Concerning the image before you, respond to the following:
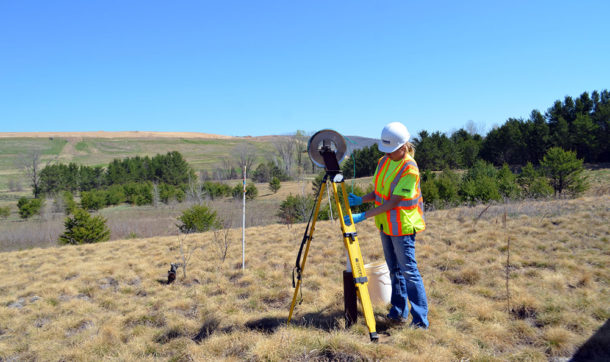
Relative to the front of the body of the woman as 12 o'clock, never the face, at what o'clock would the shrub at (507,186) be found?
The shrub is roughly at 5 o'clock from the woman.

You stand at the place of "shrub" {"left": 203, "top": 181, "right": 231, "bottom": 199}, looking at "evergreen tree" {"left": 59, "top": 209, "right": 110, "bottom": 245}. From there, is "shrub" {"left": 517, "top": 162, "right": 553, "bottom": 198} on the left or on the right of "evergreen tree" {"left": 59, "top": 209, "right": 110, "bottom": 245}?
left

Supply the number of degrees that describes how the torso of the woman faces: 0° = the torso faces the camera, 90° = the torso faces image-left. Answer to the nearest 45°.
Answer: approximately 45°

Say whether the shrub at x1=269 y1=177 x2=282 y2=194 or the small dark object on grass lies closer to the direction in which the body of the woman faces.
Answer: the small dark object on grass

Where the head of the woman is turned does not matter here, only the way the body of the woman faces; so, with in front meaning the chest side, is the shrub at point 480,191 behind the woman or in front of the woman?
behind

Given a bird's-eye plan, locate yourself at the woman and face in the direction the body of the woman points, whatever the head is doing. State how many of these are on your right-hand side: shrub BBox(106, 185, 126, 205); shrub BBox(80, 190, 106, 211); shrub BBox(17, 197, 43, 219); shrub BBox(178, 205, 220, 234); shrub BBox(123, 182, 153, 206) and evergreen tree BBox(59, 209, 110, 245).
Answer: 6

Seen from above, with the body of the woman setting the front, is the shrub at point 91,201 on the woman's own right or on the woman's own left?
on the woman's own right

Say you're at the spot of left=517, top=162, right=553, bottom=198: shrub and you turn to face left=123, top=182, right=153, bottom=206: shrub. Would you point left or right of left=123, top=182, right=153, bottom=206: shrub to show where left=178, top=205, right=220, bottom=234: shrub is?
left

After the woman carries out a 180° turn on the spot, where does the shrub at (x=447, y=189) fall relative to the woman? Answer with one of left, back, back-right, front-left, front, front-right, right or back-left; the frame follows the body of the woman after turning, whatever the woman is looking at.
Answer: front-left

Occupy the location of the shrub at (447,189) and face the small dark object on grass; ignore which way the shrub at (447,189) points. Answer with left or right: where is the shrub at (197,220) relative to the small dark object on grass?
right

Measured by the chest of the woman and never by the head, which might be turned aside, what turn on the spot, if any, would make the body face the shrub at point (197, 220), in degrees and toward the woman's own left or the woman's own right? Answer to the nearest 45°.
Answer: approximately 90° to the woman's own right
